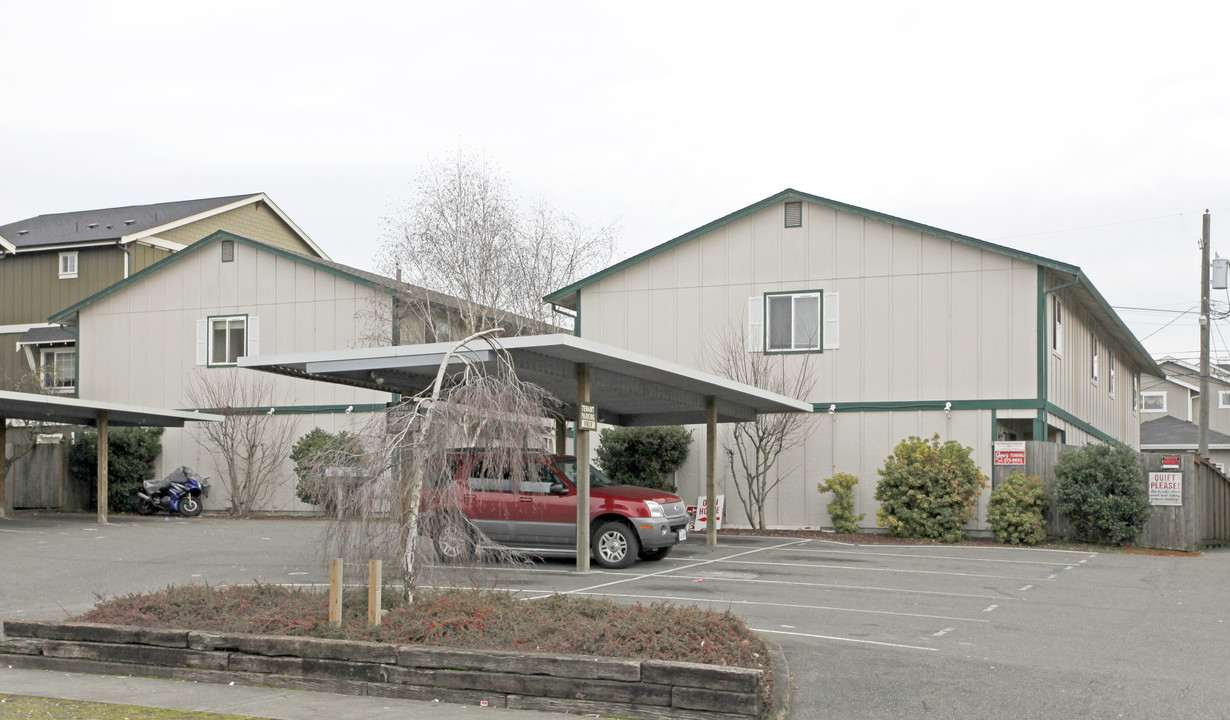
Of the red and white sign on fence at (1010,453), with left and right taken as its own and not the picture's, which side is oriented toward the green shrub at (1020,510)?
front

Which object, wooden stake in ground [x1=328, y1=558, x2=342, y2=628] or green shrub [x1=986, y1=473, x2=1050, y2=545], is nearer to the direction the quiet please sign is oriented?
the wooden stake in ground

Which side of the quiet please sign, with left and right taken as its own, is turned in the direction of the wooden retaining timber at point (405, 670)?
front

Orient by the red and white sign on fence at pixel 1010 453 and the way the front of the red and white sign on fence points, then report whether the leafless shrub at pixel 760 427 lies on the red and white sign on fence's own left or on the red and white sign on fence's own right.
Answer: on the red and white sign on fence's own right

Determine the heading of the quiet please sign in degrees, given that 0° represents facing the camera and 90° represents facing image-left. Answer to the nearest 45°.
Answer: approximately 0°

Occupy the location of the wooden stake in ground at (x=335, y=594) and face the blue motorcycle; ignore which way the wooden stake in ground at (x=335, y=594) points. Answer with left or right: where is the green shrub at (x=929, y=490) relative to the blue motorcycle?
right

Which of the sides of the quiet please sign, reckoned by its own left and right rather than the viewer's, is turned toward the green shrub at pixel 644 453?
right

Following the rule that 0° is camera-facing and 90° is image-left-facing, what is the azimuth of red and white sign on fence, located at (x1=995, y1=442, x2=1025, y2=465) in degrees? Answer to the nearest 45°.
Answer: approximately 0°

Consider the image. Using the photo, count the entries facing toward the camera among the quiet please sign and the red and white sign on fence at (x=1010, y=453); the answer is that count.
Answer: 2

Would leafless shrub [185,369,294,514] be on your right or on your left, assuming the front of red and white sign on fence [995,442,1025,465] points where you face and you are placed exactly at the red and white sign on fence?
on your right
